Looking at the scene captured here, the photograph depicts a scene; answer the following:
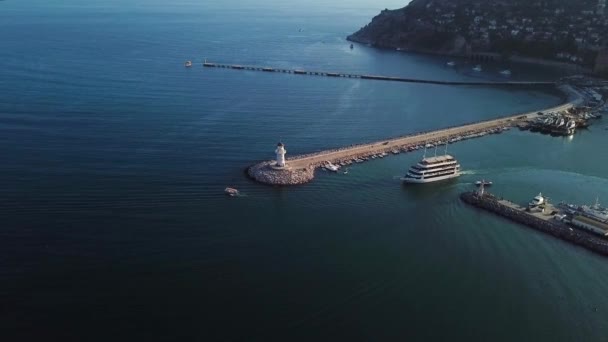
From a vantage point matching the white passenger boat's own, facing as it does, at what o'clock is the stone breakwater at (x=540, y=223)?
The stone breakwater is roughly at 9 o'clock from the white passenger boat.

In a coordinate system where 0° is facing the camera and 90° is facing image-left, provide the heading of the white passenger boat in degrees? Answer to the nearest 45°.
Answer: approximately 45°

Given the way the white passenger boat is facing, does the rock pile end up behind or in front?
in front

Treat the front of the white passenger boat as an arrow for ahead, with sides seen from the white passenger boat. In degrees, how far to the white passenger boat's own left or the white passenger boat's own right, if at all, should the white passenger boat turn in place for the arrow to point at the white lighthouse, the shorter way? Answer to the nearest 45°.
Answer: approximately 45° to the white passenger boat's own right

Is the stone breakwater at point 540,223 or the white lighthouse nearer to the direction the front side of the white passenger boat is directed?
the white lighthouse

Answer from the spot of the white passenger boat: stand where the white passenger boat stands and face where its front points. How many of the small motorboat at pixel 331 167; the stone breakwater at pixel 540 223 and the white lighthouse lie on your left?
1

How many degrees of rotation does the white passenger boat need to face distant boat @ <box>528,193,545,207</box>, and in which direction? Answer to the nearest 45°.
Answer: approximately 90° to its left

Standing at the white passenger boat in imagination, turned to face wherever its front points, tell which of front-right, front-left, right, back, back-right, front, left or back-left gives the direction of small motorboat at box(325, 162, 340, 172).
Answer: front-right

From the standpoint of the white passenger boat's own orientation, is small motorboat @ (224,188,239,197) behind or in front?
in front
